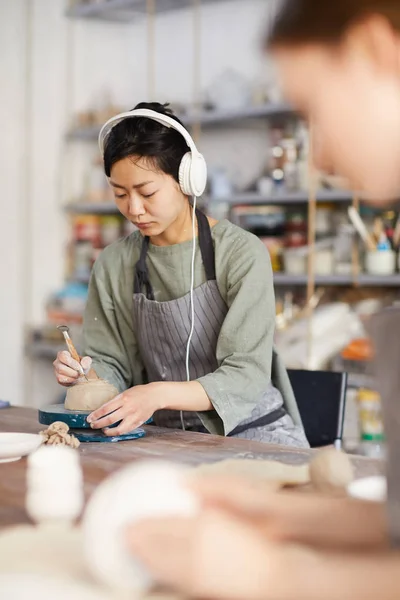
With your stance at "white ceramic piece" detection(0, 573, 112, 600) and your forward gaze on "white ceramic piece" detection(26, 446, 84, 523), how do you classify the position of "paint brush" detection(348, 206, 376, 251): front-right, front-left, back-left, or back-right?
front-right

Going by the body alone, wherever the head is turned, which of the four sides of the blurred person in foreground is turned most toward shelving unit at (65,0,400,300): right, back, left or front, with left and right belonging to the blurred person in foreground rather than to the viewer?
right

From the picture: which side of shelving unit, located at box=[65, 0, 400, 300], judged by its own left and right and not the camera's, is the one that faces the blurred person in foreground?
front

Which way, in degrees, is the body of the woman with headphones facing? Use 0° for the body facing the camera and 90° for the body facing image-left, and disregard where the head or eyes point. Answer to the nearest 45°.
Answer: approximately 45°

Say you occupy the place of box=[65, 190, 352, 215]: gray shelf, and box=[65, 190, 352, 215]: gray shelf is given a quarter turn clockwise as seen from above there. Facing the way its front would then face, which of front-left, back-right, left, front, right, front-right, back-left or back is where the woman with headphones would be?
left

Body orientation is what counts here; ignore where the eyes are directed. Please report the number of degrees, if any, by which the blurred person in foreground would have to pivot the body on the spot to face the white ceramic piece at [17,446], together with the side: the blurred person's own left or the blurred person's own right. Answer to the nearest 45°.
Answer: approximately 45° to the blurred person's own right

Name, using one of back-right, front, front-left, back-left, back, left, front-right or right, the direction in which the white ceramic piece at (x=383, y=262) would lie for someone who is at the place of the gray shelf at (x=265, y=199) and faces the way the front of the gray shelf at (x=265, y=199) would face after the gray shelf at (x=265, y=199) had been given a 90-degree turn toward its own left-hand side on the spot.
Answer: front-right

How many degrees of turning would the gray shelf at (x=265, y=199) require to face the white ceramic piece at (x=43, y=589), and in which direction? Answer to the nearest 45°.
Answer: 0° — it already faces it

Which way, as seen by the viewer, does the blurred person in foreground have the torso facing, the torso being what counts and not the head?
to the viewer's left

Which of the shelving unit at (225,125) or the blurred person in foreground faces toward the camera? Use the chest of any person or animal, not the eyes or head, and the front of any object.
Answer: the shelving unit

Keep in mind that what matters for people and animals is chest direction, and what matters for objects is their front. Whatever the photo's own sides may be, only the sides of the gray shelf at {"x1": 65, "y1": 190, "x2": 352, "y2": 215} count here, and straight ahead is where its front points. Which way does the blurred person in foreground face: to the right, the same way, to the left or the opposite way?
to the right

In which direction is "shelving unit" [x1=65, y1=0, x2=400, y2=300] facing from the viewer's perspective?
toward the camera

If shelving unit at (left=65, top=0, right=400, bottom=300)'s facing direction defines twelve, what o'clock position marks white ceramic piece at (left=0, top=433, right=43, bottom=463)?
The white ceramic piece is roughly at 12 o'clock from the shelving unit.

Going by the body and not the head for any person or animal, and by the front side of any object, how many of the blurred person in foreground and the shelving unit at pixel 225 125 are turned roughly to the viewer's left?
1

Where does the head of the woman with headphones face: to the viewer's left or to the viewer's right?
to the viewer's left

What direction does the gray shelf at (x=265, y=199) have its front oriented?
toward the camera

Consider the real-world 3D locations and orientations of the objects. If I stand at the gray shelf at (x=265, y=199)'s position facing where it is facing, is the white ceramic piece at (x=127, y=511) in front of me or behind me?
in front
